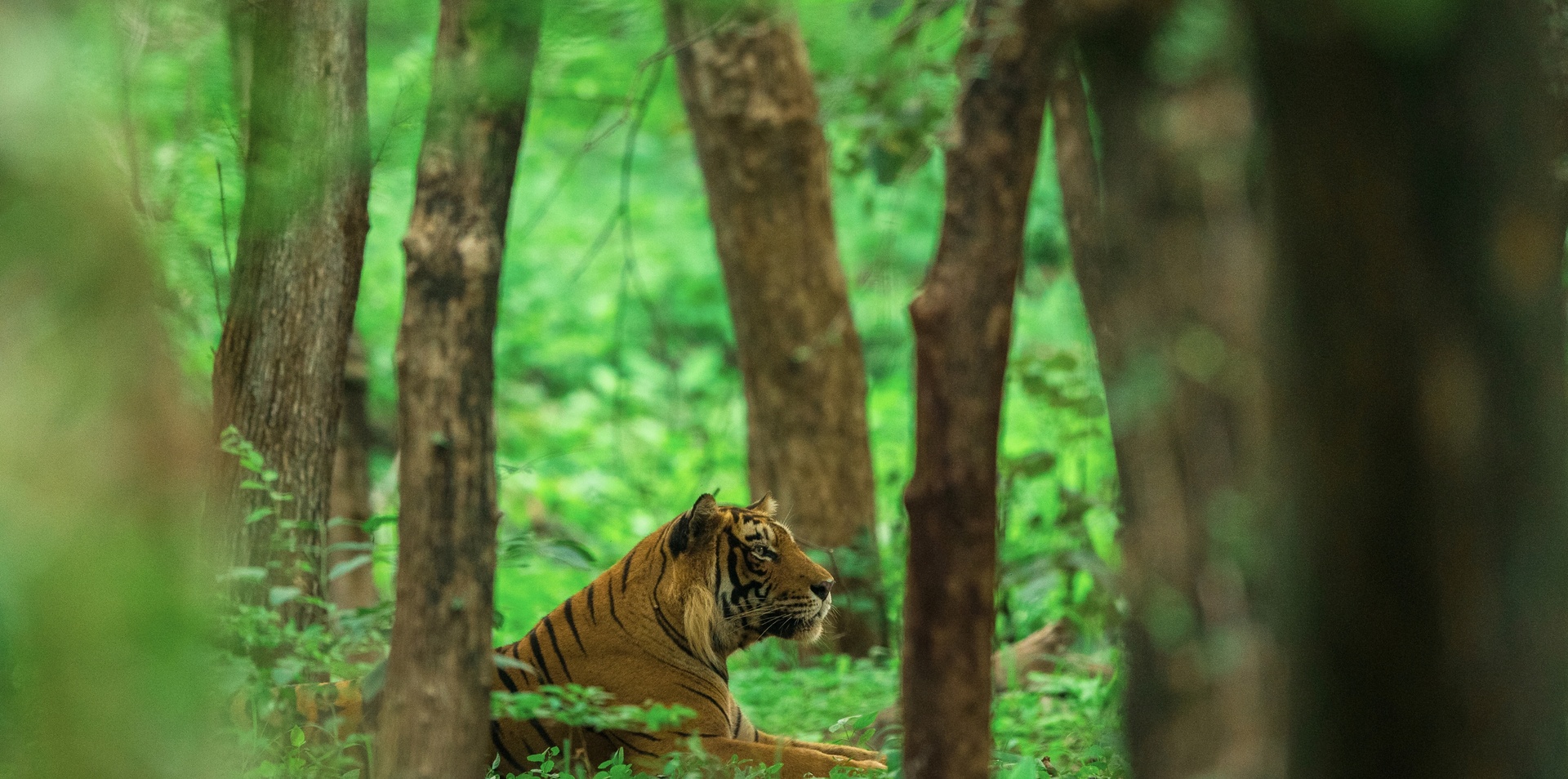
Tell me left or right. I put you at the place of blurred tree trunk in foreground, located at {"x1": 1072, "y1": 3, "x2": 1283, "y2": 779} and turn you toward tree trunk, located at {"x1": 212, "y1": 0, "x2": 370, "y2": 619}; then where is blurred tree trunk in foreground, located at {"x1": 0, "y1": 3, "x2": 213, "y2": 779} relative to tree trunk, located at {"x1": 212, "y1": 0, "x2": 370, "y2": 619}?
left

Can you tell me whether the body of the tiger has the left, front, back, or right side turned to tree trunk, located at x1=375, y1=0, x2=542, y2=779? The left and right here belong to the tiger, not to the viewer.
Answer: right

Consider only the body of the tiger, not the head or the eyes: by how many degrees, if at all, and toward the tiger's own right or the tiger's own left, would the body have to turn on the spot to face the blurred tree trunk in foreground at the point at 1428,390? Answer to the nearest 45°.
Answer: approximately 90° to the tiger's own right

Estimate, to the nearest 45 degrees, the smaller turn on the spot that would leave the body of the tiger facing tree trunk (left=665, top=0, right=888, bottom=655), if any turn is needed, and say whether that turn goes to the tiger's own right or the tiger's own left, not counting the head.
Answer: approximately 90° to the tiger's own left

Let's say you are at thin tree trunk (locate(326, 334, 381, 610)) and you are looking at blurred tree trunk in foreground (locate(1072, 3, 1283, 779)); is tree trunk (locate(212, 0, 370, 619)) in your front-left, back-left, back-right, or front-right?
front-right

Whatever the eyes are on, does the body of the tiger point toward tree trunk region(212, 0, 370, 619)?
no

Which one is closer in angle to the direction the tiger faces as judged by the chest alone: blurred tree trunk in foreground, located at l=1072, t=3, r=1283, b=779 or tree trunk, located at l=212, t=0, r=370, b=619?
the blurred tree trunk in foreground

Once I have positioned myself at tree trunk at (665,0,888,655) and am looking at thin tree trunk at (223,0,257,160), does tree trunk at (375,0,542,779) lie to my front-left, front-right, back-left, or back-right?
front-left

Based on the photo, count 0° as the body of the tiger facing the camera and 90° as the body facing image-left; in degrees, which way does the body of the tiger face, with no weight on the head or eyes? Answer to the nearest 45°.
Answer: approximately 270°
